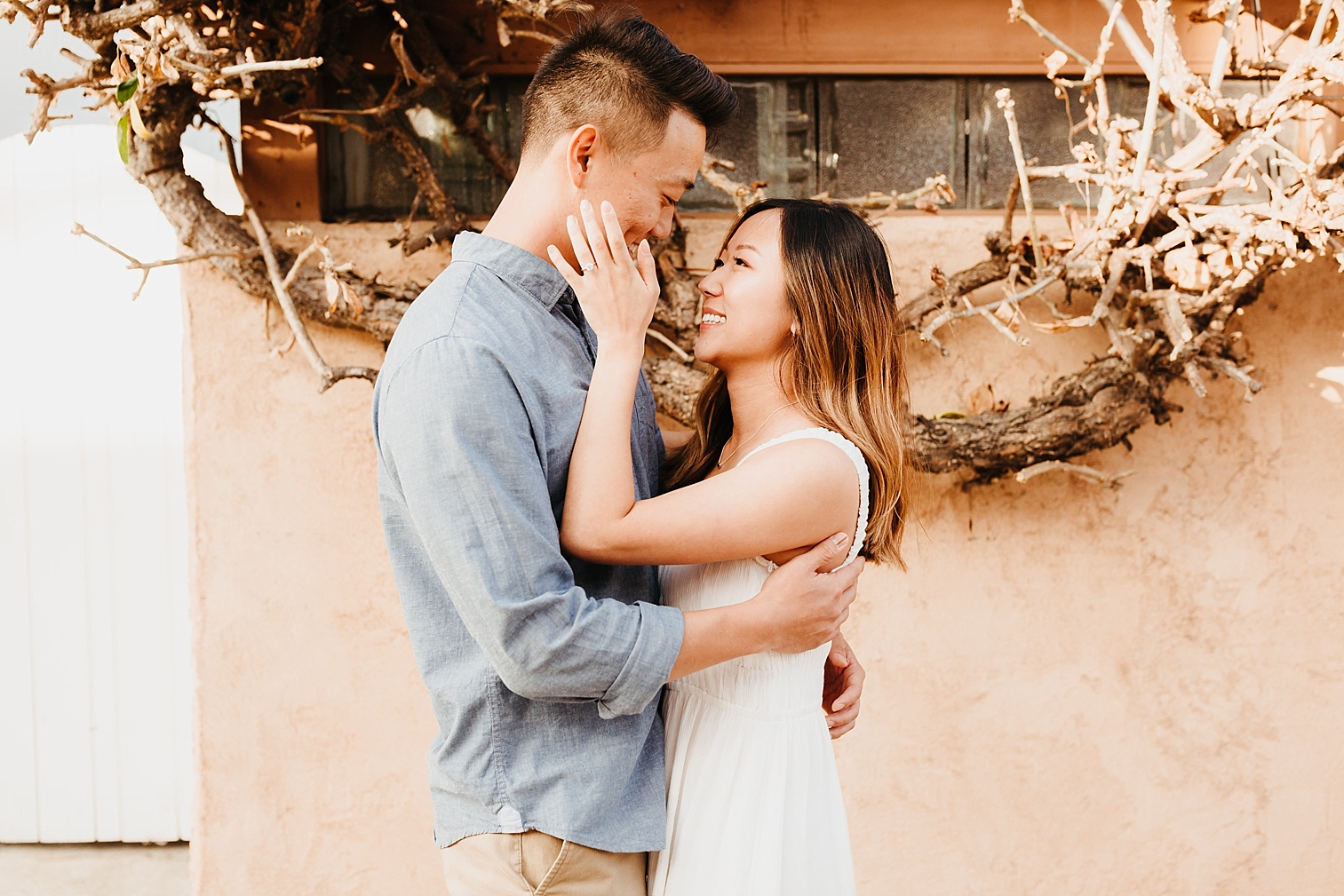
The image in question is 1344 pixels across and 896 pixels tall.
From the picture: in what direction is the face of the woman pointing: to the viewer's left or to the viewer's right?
to the viewer's left

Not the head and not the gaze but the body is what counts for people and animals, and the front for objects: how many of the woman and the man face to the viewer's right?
1

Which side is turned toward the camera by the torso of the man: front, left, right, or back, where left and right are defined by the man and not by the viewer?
right

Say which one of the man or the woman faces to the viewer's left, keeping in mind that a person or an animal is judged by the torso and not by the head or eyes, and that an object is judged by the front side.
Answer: the woman

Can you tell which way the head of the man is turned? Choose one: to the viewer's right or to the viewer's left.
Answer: to the viewer's right

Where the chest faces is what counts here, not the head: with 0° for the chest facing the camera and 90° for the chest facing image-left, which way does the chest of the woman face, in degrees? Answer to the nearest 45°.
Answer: approximately 90°

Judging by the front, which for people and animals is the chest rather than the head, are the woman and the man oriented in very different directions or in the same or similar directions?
very different directions

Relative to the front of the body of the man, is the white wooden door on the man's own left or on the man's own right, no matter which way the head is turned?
on the man's own left
